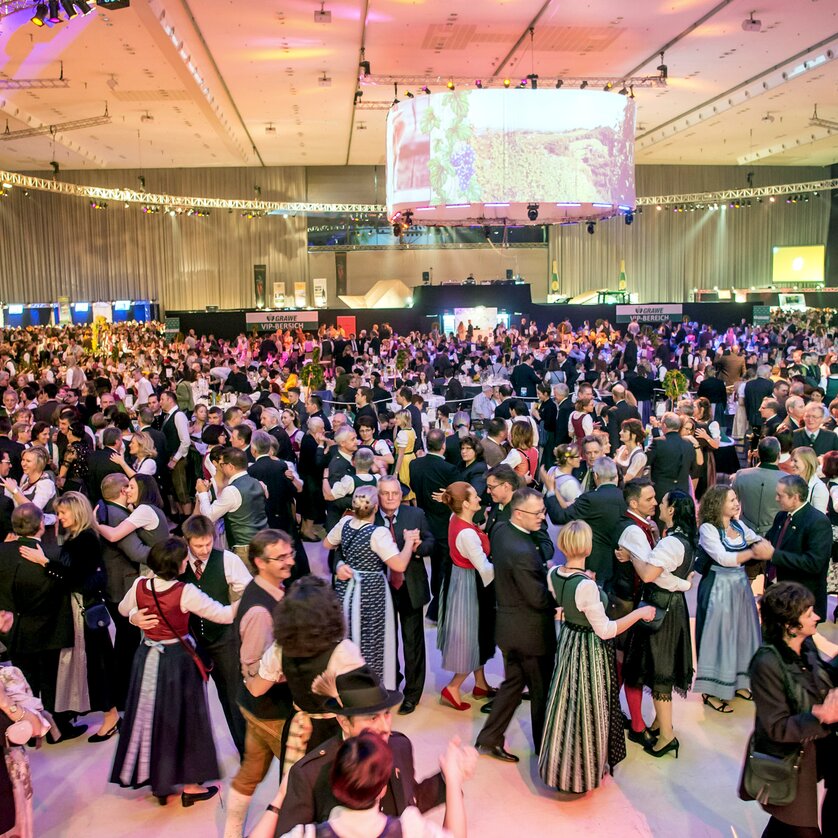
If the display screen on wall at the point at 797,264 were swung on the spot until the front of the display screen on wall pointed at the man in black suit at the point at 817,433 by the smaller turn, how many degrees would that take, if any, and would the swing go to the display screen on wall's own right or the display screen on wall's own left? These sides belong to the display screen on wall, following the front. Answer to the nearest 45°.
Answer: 0° — it already faces them

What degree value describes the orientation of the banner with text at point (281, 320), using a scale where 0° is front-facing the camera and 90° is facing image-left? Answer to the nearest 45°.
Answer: approximately 0°

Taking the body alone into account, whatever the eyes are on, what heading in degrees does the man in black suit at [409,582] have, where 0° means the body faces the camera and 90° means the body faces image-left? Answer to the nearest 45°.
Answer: approximately 45°

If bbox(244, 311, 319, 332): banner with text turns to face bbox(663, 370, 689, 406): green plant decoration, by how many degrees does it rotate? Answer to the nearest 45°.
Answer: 0° — it already faces it

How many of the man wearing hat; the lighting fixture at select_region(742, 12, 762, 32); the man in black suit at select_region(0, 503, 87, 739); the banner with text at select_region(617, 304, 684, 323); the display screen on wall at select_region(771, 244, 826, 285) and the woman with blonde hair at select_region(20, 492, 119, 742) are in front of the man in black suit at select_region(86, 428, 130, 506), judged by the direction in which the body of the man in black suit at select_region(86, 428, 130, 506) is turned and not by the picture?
3

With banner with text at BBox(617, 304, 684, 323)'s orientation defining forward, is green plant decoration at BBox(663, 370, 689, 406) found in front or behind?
in front

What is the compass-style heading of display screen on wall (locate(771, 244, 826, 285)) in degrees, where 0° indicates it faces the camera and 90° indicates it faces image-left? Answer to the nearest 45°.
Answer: approximately 0°

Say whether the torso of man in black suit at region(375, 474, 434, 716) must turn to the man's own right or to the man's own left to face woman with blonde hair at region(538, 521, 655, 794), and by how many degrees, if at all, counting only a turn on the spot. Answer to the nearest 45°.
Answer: approximately 90° to the man's own left
